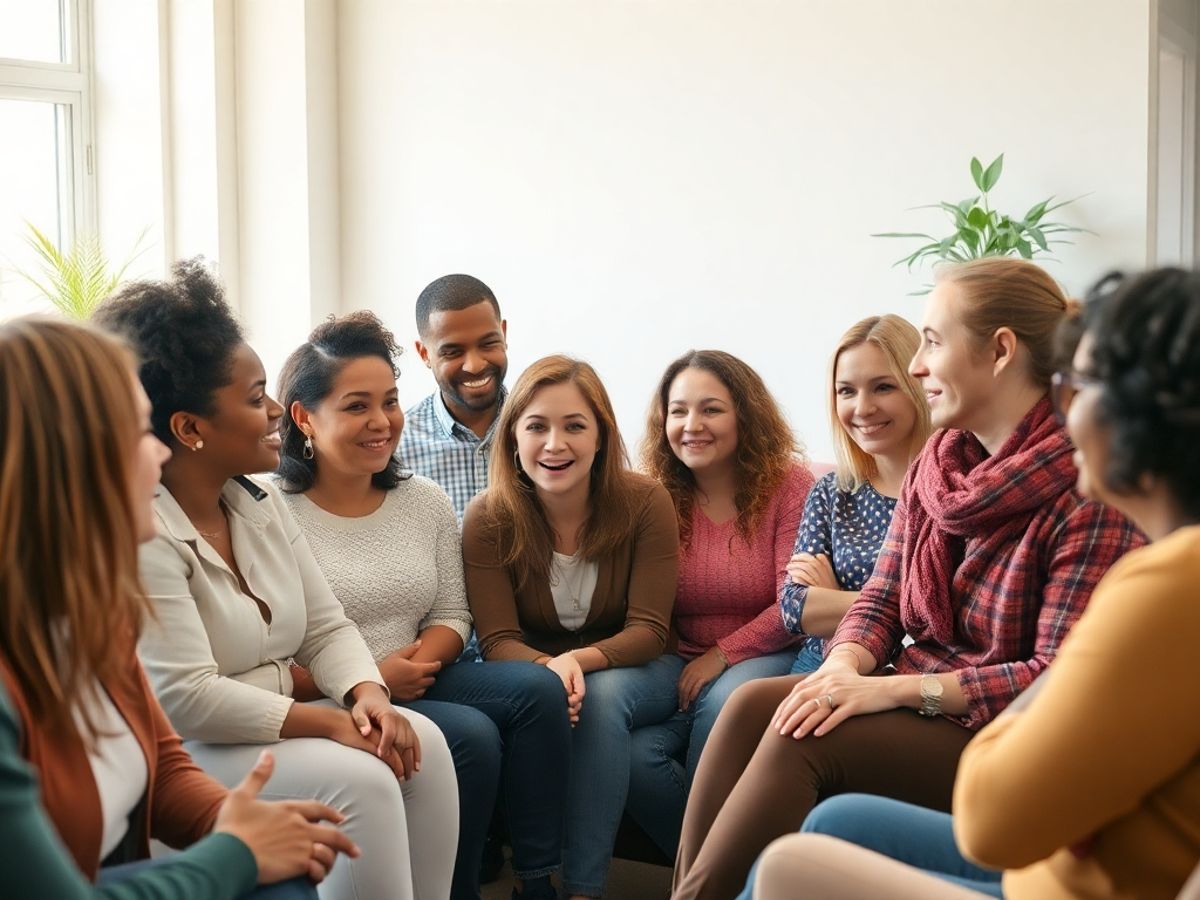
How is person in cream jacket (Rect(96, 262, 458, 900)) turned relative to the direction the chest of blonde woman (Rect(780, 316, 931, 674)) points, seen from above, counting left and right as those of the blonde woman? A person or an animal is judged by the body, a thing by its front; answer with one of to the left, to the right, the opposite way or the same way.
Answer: to the left

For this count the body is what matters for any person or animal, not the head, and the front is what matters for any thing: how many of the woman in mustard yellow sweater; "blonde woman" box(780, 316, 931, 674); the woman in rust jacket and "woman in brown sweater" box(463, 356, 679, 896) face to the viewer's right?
1

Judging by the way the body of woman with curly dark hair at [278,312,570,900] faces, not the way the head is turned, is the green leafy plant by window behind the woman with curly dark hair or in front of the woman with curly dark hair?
behind

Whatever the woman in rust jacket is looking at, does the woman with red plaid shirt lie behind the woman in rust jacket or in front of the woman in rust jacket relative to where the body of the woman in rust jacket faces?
in front

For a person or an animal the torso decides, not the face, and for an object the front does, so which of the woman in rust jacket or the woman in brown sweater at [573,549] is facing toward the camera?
the woman in brown sweater

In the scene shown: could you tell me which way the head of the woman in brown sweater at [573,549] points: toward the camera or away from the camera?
toward the camera

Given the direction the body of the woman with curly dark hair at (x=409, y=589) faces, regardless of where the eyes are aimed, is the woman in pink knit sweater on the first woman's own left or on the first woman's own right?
on the first woman's own left

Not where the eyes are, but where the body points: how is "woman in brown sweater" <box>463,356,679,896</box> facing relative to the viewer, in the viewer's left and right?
facing the viewer

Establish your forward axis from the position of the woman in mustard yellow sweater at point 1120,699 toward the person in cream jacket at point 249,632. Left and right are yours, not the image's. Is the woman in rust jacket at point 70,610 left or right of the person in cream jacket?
left

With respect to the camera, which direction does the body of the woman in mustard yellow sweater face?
to the viewer's left
